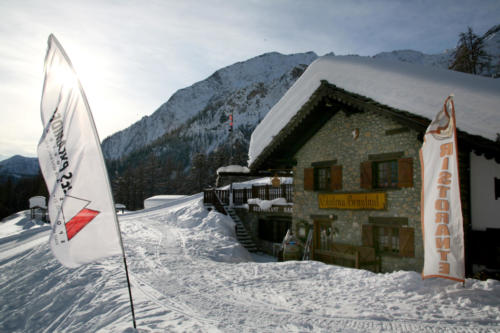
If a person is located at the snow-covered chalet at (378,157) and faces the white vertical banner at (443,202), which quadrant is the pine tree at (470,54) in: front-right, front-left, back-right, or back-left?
back-left

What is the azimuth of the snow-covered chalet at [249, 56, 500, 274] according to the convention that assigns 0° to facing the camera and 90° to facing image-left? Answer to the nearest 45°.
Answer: approximately 45°

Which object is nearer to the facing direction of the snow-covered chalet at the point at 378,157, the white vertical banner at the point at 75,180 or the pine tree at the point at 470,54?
the white vertical banner

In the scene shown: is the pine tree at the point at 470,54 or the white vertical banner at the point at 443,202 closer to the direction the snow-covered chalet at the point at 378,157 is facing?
the white vertical banner

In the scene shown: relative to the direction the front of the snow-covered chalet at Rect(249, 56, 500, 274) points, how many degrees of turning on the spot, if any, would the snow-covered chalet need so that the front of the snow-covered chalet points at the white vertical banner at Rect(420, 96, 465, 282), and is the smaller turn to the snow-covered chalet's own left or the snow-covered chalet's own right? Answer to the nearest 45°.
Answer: approximately 45° to the snow-covered chalet's own left

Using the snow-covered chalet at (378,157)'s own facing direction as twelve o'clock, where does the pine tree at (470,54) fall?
The pine tree is roughly at 5 o'clock from the snow-covered chalet.

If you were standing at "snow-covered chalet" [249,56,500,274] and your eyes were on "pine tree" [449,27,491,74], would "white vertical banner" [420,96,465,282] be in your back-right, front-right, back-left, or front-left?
back-right

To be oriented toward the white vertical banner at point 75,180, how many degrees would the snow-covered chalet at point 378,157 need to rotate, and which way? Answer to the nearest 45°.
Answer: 0° — it already faces it
